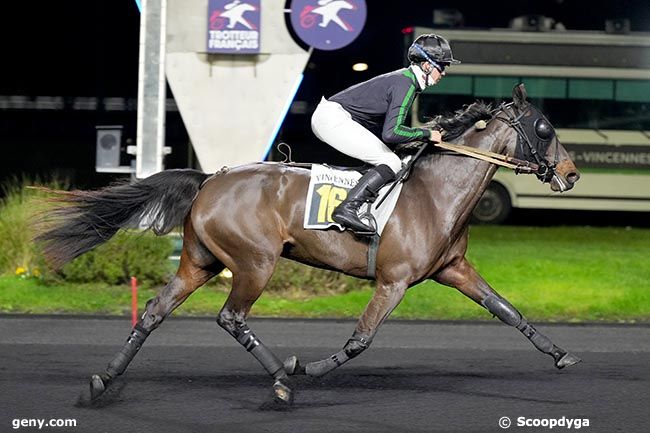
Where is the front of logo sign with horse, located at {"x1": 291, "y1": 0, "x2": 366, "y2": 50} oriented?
toward the camera

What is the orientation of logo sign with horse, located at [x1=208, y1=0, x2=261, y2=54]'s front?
toward the camera

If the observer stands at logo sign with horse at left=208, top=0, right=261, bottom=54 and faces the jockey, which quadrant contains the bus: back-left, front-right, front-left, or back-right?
back-left

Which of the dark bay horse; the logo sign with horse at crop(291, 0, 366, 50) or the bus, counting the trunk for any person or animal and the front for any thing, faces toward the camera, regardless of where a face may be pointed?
the logo sign with horse

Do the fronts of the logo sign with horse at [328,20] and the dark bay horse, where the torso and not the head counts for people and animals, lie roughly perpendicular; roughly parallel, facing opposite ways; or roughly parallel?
roughly perpendicular

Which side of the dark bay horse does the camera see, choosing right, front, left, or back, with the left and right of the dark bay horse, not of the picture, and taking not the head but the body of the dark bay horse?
right

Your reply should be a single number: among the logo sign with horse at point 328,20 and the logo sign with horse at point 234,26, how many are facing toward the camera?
2

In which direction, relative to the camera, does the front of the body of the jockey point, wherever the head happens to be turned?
to the viewer's right

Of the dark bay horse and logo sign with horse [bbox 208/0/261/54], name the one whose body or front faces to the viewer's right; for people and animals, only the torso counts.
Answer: the dark bay horse

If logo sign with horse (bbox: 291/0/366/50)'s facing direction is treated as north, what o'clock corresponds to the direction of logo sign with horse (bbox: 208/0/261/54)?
logo sign with horse (bbox: 208/0/261/54) is roughly at 3 o'clock from logo sign with horse (bbox: 291/0/366/50).

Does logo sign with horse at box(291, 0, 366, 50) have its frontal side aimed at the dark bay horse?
yes

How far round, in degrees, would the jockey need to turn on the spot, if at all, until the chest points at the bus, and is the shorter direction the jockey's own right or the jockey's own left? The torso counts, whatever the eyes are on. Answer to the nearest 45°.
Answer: approximately 90° to the jockey's own left

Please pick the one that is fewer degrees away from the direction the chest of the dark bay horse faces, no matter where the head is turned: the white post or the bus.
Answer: the bus
